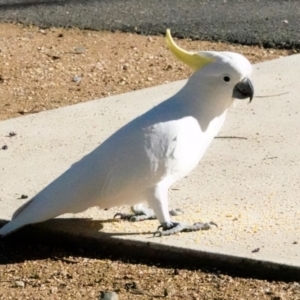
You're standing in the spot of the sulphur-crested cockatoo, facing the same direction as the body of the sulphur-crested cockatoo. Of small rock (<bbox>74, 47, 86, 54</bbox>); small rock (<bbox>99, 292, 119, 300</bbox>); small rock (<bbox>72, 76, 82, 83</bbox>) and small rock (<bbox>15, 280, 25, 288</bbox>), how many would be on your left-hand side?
2

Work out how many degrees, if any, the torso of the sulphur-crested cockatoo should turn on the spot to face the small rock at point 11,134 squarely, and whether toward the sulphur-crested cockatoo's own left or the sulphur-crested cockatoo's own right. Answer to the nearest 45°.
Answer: approximately 135° to the sulphur-crested cockatoo's own left

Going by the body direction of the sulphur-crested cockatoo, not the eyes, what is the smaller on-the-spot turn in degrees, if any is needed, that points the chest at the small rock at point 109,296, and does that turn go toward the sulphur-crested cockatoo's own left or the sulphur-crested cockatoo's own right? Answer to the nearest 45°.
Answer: approximately 90° to the sulphur-crested cockatoo's own right

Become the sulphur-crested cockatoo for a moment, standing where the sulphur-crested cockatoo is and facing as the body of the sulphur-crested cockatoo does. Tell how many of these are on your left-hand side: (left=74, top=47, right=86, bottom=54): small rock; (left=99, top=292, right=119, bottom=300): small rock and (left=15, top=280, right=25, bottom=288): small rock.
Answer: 1

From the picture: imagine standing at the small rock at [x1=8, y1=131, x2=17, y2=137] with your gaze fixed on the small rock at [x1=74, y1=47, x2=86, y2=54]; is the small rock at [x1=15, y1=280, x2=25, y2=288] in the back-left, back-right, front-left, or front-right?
back-right

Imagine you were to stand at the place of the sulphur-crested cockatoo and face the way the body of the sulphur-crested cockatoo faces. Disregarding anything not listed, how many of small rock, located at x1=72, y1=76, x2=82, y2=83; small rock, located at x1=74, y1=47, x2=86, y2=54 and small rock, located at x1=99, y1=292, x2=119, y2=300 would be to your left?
2

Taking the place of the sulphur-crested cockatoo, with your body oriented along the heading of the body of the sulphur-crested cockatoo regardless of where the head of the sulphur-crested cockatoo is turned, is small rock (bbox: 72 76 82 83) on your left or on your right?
on your left

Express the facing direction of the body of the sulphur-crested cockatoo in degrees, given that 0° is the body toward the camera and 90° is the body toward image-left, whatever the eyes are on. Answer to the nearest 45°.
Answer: approximately 270°

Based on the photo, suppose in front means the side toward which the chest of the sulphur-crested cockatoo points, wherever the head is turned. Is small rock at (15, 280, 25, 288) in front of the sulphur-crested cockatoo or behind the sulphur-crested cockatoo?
behind

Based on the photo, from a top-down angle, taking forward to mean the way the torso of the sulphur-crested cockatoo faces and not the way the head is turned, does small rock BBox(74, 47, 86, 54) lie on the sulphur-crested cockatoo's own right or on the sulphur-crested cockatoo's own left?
on the sulphur-crested cockatoo's own left

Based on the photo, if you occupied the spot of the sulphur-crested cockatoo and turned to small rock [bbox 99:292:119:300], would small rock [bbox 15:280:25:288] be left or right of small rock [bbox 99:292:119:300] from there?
right
